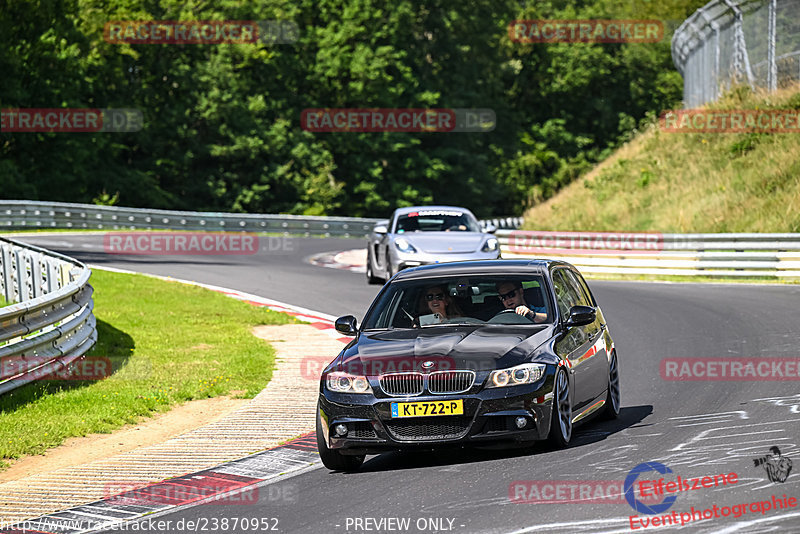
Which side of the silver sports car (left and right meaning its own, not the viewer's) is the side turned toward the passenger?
front

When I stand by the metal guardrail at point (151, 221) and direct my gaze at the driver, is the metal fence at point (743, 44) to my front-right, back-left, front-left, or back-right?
front-left

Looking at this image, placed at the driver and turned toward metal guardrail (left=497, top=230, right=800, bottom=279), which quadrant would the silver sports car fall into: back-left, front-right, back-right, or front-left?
front-left

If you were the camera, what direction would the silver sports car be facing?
facing the viewer

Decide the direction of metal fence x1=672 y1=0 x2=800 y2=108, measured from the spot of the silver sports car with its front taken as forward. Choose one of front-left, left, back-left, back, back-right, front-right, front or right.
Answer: back-left

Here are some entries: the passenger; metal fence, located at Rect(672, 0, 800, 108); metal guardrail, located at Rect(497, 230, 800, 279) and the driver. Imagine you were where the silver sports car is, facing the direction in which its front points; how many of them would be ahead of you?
2

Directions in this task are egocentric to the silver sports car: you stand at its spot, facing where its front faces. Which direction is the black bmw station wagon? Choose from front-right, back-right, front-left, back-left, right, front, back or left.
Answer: front

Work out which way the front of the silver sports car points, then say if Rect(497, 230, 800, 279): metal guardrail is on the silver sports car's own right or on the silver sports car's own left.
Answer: on the silver sports car's own left

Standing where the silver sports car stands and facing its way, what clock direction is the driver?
The driver is roughly at 12 o'clock from the silver sports car.

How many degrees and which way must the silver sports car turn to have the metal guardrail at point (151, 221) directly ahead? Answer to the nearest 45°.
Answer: approximately 135° to its right

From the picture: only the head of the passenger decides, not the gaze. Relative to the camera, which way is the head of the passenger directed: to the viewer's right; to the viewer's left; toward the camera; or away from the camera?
toward the camera
